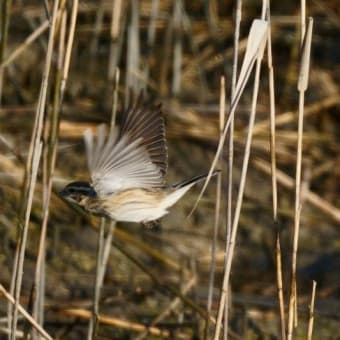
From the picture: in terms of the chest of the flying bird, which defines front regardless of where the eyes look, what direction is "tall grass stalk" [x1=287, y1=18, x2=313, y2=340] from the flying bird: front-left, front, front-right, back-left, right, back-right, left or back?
back-left

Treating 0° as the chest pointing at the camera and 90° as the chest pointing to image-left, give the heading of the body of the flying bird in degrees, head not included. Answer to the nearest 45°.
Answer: approximately 90°

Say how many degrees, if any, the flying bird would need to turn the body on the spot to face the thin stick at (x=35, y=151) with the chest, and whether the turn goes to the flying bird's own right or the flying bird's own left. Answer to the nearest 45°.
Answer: approximately 45° to the flying bird's own left
